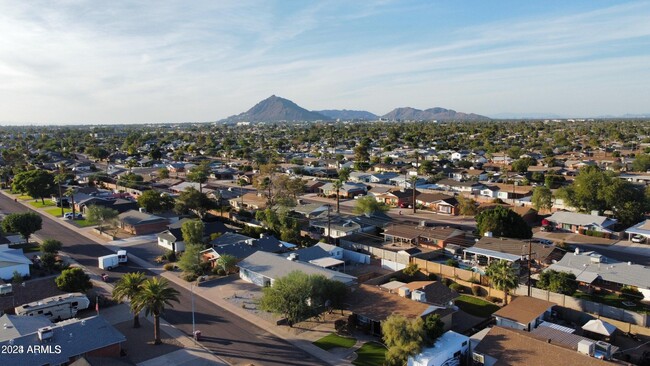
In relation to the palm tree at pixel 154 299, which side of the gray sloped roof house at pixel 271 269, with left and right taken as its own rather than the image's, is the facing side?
front

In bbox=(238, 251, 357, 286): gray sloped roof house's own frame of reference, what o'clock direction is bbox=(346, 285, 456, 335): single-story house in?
The single-story house is roughly at 9 o'clock from the gray sloped roof house.

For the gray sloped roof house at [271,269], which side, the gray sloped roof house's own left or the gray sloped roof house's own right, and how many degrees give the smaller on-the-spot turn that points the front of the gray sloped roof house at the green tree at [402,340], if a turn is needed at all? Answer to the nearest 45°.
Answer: approximately 90° to the gray sloped roof house's own left

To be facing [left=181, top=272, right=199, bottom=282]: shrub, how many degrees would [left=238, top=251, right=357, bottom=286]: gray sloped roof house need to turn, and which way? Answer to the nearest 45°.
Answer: approximately 45° to its right

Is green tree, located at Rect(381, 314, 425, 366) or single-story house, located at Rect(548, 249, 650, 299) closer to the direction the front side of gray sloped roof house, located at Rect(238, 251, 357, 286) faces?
the green tree

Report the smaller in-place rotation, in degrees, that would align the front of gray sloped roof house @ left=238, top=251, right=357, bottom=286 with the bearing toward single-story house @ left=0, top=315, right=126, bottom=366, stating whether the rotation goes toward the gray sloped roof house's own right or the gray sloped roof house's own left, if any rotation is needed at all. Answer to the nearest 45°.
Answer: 0° — it already faces it

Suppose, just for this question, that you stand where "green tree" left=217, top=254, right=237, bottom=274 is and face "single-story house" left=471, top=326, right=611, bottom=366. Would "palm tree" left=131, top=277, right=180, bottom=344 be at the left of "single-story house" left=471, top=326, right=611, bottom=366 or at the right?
right

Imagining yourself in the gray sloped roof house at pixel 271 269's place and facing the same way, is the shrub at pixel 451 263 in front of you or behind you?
behind

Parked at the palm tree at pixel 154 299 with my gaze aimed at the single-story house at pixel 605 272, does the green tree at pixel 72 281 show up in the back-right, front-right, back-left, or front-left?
back-left

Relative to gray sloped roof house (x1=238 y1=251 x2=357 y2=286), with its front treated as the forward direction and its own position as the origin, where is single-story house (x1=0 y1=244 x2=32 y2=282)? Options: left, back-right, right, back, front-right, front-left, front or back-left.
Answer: front-right

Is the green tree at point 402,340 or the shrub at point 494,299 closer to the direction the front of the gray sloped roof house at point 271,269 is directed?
the green tree

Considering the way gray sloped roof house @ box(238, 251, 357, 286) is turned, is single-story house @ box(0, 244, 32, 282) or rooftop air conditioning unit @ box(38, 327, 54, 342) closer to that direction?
the rooftop air conditioning unit

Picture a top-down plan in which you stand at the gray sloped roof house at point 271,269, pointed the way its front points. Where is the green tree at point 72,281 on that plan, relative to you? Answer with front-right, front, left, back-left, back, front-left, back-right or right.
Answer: front-right

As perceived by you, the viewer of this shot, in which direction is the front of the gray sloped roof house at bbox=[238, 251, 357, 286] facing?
facing the viewer and to the left of the viewer

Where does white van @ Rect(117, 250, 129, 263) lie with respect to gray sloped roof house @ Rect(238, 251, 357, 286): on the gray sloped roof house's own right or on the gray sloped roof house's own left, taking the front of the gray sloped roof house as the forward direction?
on the gray sloped roof house's own right

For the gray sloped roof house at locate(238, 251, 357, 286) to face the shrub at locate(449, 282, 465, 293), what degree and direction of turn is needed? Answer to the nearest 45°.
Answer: approximately 135° to its left

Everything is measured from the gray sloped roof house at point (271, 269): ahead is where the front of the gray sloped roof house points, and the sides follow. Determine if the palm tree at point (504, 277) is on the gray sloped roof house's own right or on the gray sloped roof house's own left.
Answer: on the gray sloped roof house's own left

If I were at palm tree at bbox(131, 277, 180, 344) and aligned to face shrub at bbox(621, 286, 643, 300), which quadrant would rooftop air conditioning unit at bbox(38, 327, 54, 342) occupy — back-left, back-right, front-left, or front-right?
back-right
